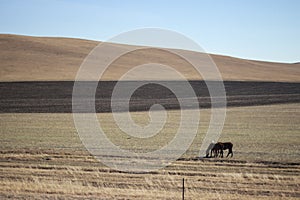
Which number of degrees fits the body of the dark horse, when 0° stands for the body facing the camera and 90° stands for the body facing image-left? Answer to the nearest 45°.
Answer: approximately 90°
